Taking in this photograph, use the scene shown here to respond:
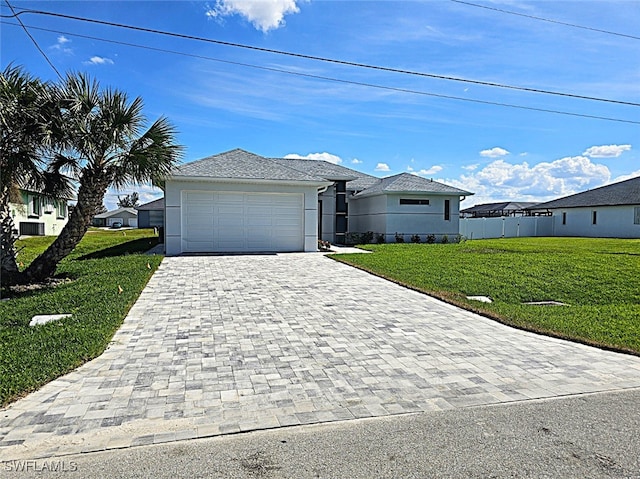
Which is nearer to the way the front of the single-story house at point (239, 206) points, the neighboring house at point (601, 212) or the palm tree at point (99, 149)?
the palm tree

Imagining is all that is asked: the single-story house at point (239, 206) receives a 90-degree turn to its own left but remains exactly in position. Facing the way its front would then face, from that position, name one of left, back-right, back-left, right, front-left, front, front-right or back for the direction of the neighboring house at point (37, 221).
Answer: back-left

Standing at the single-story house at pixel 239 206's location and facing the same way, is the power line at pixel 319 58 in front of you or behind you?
in front

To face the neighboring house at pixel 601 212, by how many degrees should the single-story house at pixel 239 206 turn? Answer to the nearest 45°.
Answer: approximately 135° to its left

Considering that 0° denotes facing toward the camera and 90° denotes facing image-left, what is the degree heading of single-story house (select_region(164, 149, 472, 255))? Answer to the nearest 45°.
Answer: approximately 0°

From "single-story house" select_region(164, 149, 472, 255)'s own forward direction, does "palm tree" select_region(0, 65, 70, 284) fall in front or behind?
in front

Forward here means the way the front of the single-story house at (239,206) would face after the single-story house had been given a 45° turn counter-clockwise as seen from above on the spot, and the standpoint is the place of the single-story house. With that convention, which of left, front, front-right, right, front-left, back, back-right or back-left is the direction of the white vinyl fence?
left
